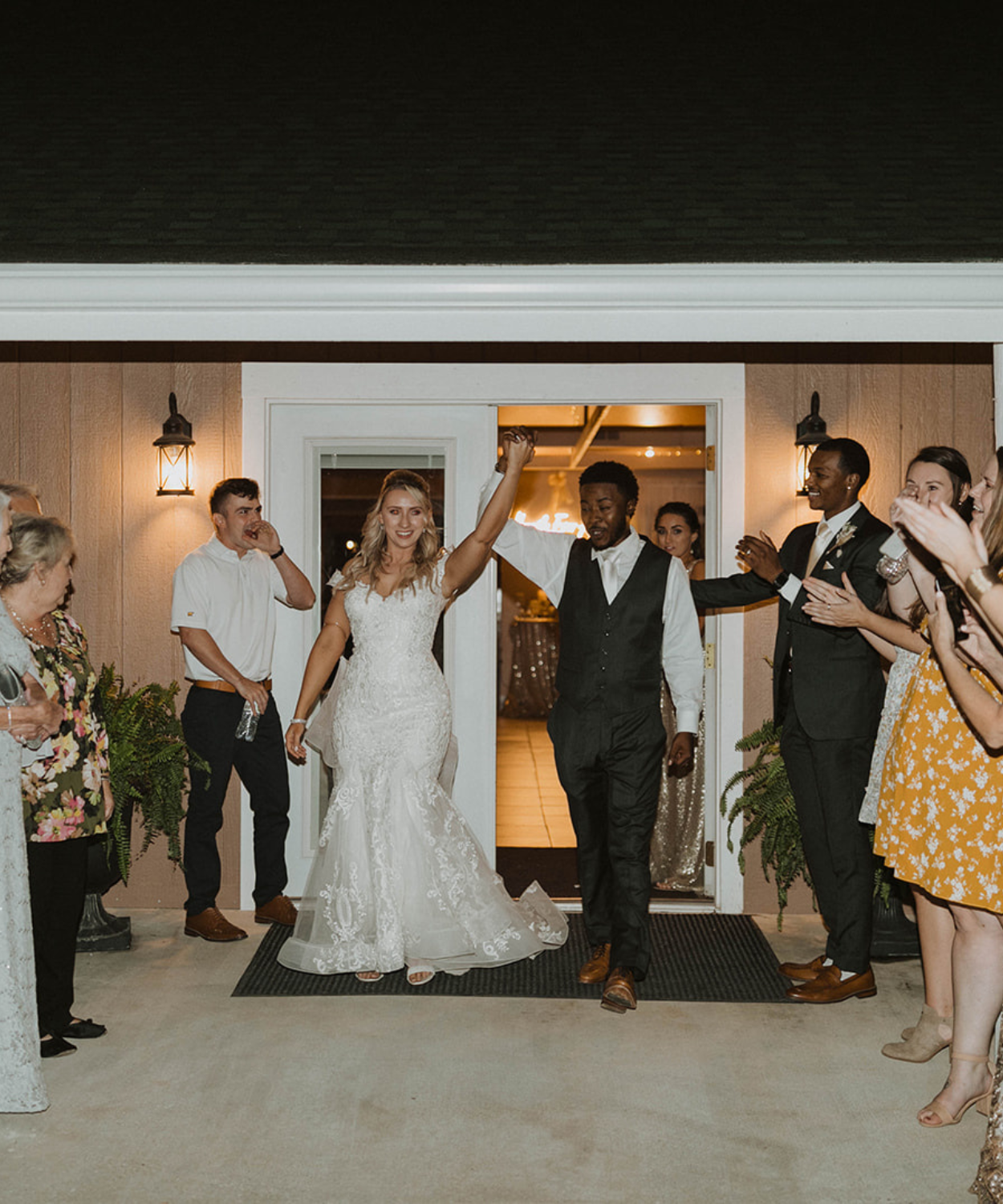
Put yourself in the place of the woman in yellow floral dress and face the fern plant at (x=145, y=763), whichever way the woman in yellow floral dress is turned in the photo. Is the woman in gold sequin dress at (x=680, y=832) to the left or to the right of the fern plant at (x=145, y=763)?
right

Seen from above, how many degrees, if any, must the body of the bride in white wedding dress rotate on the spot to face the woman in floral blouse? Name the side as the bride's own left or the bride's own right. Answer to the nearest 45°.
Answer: approximately 45° to the bride's own right

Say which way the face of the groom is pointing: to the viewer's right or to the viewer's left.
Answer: to the viewer's left

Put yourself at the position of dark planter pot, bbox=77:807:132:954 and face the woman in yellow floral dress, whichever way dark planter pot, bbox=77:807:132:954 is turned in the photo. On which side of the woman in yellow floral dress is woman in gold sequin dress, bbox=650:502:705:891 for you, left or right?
left

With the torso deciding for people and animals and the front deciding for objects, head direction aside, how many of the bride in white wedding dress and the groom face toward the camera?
2

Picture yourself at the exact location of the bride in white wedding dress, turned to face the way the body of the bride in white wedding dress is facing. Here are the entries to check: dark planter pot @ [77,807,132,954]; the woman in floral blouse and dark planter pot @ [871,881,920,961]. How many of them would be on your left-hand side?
1
